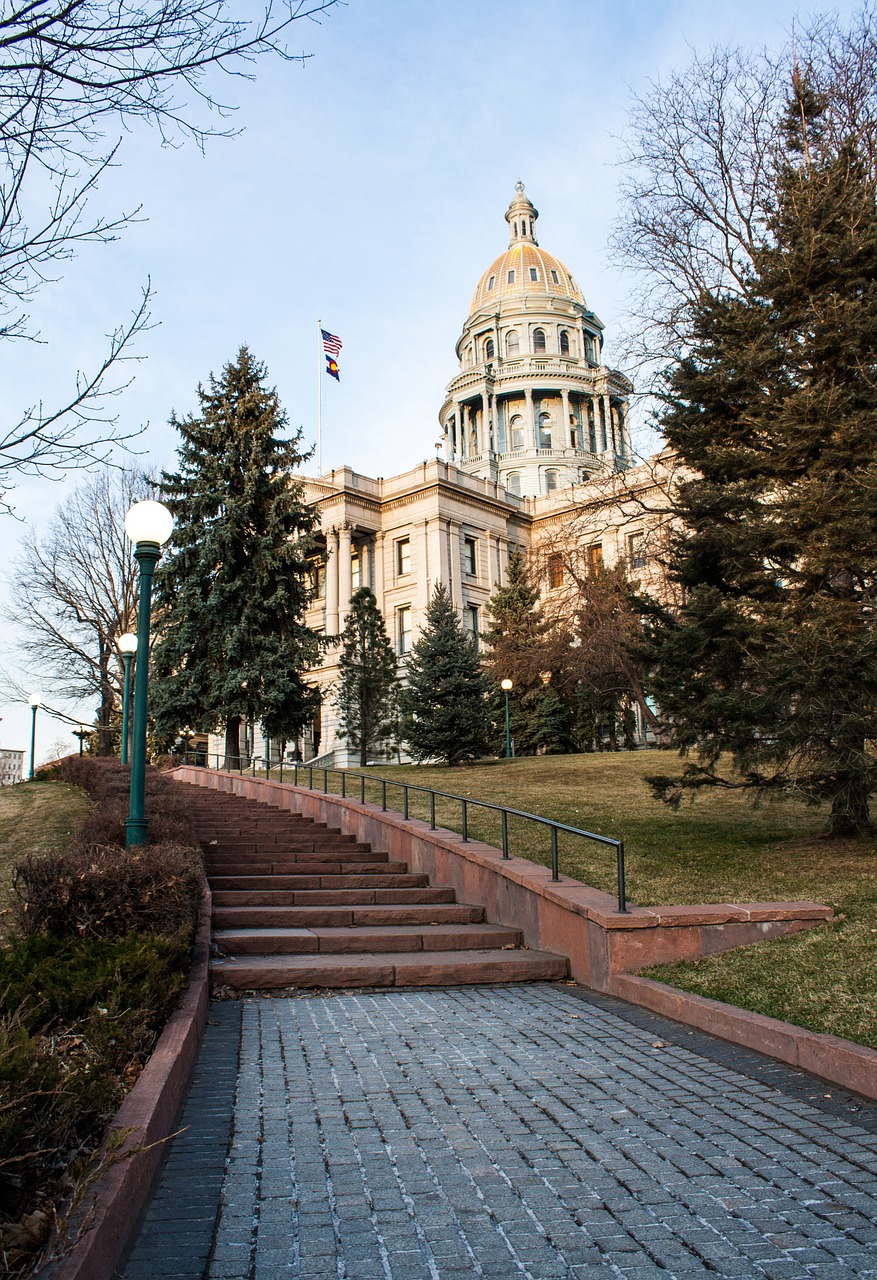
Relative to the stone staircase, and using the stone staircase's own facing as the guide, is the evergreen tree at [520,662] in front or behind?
behind

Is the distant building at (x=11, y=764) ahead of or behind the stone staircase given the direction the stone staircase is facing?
behind

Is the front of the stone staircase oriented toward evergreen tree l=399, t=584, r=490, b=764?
no

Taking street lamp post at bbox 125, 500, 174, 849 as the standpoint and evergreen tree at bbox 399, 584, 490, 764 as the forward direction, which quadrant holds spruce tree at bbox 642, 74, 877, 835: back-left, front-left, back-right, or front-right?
front-right

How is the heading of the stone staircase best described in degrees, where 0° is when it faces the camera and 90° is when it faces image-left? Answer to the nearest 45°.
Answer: approximately 0°

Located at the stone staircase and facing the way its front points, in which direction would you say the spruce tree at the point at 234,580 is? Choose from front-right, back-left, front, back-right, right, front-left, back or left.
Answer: back

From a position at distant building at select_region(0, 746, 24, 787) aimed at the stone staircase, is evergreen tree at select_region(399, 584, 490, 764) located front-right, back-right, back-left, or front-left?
front-left

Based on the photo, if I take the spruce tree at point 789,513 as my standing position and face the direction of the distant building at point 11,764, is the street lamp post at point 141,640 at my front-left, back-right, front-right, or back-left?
front-left

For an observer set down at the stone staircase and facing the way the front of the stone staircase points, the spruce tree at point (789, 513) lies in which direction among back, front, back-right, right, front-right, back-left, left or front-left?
left

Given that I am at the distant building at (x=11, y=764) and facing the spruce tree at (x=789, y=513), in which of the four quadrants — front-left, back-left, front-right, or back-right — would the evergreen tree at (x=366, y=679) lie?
front-left

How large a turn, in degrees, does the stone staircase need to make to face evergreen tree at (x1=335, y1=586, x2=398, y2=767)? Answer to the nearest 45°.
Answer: approximately 180°
